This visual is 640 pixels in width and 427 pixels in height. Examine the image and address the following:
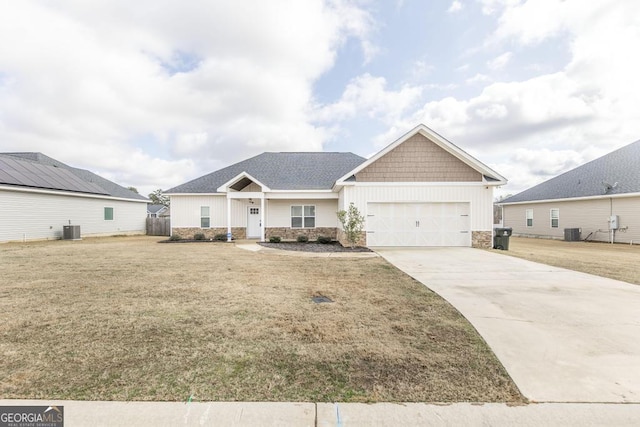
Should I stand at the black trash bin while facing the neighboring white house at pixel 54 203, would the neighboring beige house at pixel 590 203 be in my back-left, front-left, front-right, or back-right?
back-right

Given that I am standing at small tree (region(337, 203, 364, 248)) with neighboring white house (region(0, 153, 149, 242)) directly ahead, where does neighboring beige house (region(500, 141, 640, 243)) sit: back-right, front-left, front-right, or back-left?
back-right

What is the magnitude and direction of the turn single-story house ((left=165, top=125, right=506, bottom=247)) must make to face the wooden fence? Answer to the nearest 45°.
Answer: approximately 135° to its right

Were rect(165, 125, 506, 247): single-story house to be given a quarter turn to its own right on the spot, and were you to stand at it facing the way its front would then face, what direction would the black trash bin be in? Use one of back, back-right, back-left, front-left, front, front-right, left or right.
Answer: back

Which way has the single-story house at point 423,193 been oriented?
toward the camera

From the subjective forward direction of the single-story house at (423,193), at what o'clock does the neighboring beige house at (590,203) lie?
The neighboring beige house is roughly at 8 o'clock from the single-story house.

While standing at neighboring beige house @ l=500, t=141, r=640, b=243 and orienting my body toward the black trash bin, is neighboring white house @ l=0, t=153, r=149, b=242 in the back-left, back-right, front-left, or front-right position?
front-right

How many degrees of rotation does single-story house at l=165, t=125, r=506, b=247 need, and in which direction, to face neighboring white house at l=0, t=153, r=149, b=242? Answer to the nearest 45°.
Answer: approximately 90° to its right

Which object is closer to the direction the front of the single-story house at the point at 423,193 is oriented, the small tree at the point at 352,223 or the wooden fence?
the small tree
